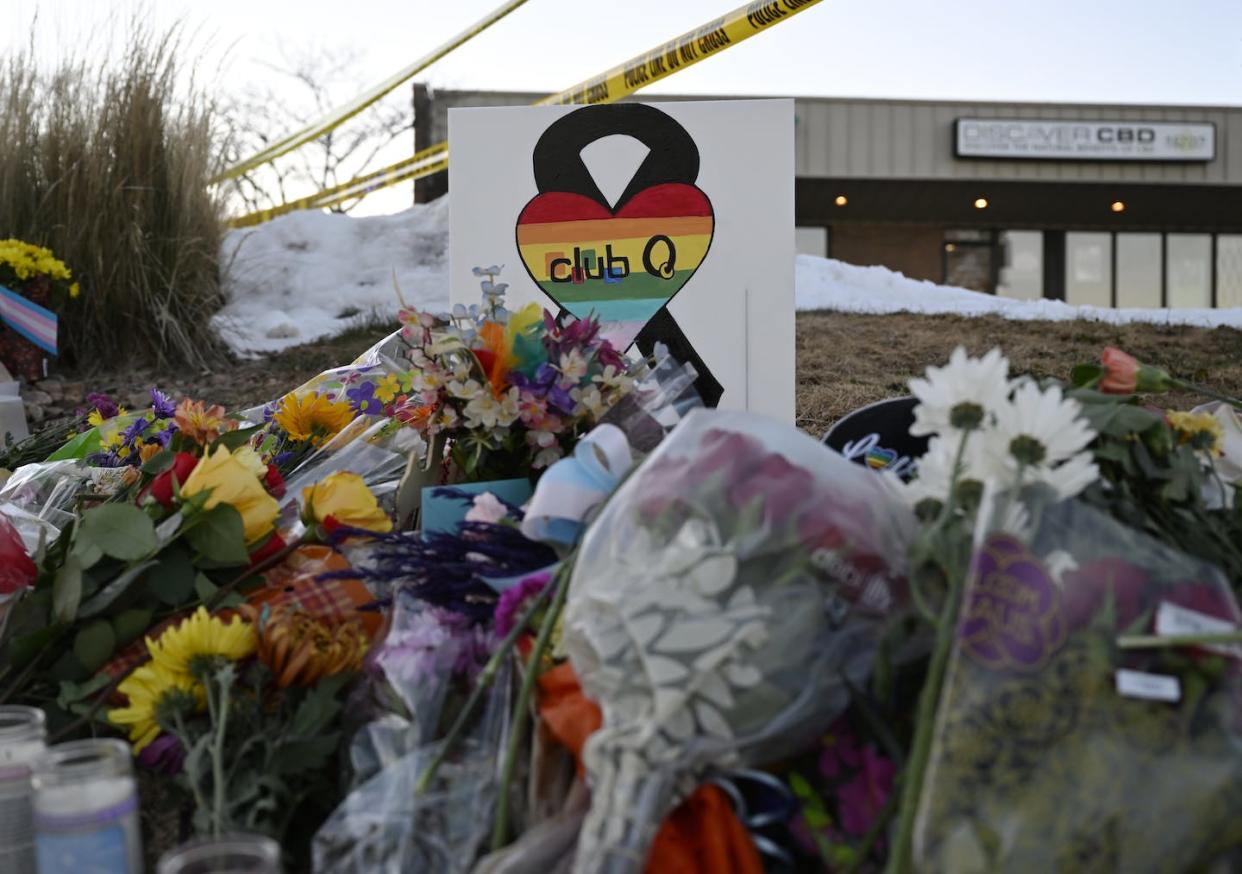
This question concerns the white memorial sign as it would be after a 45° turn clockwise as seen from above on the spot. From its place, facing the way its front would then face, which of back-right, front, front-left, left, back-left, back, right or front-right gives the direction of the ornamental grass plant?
right

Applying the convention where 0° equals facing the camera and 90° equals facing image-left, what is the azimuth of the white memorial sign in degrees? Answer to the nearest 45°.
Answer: approximately 0°

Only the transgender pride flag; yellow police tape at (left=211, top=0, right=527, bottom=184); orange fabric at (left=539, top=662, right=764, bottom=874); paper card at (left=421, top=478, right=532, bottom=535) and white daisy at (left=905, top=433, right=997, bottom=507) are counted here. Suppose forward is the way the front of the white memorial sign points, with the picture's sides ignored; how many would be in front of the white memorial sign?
3

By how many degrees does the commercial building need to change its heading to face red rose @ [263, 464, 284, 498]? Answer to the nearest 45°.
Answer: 0° — it already faces it

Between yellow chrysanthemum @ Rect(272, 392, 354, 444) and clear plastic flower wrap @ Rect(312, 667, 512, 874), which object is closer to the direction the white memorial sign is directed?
the clear plastic flower wrap

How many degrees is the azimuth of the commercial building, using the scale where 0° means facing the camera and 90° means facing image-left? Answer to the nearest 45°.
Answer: approximately 0°

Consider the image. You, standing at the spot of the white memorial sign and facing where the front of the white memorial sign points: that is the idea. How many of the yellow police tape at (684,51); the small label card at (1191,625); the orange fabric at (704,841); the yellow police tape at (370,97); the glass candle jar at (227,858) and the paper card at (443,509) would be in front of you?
4

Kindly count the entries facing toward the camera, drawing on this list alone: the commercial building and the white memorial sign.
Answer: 2

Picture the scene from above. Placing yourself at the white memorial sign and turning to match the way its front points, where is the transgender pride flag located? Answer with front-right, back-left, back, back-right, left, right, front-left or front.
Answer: back-right

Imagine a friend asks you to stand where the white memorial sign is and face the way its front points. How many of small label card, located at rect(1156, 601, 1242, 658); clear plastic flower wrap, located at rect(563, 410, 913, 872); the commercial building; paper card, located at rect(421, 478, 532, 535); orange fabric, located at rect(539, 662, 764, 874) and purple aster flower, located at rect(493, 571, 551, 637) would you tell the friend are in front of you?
5
